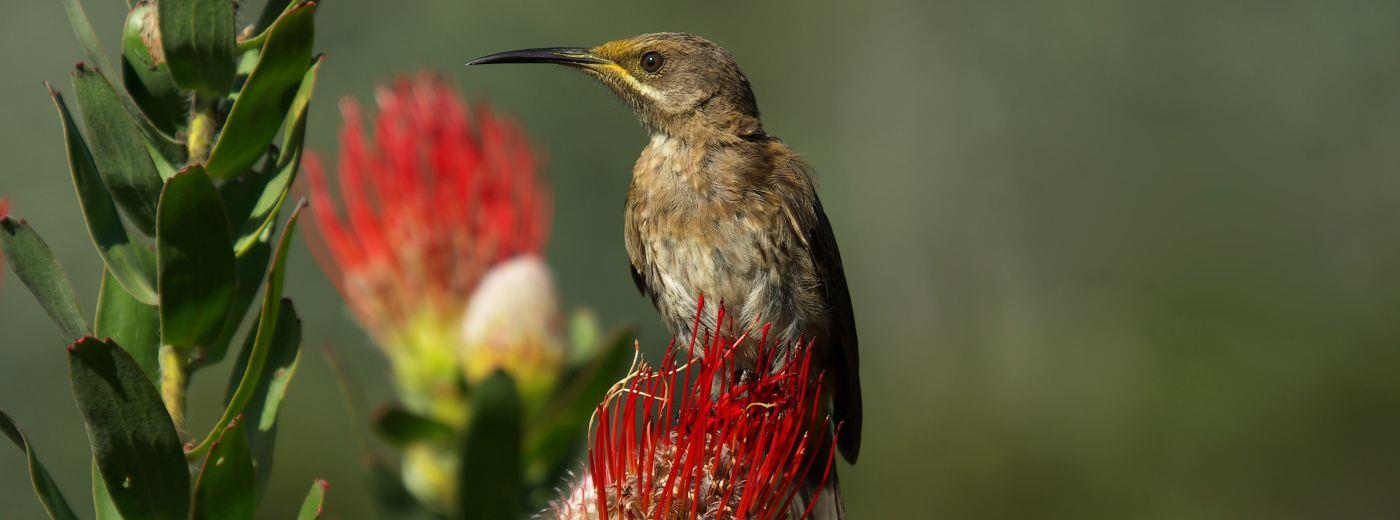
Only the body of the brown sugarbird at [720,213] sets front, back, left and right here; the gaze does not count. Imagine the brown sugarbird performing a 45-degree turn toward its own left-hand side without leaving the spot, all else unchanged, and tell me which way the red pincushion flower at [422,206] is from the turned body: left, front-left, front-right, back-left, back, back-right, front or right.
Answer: front-right

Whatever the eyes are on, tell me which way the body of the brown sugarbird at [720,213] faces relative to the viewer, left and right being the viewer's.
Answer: facing the viewer and to the left of the viewer
